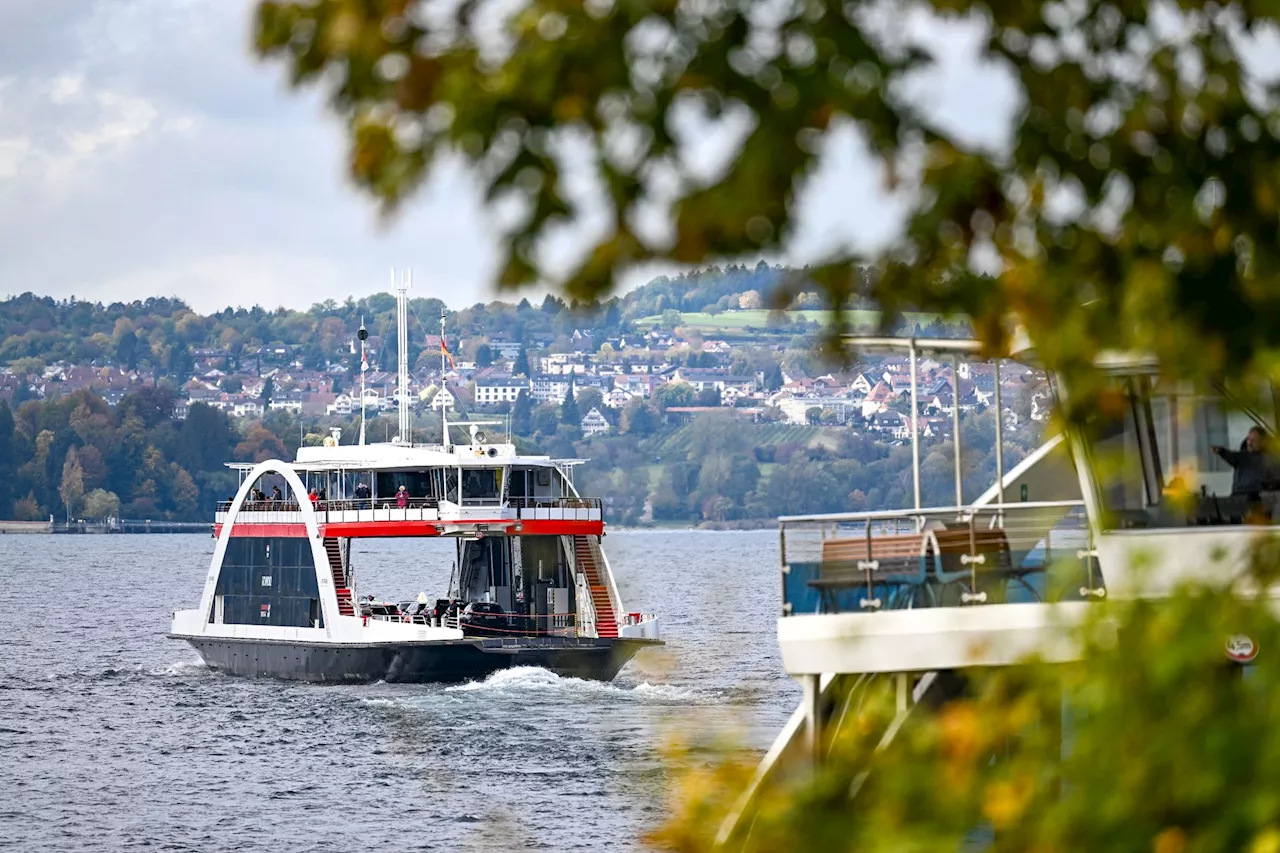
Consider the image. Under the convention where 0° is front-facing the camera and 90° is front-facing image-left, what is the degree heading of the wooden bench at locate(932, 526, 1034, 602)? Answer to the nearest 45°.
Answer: approximately 0°

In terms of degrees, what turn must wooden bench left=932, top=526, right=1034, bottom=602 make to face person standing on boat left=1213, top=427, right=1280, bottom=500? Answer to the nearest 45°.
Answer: approximately 90° to its left

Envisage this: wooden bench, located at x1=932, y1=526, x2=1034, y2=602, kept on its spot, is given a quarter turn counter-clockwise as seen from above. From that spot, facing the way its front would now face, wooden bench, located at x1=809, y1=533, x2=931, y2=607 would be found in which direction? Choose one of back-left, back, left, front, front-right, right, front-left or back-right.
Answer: back
